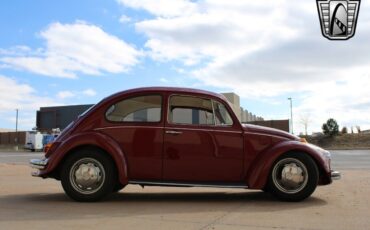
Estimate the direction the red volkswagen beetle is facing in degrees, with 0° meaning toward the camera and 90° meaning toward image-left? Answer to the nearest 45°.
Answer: approximately 270°
